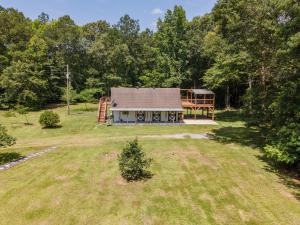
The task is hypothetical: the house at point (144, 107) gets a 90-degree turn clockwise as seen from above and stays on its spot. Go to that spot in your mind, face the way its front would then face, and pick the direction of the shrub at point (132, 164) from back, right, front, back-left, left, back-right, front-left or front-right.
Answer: left

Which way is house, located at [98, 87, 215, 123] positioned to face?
toward the camera
